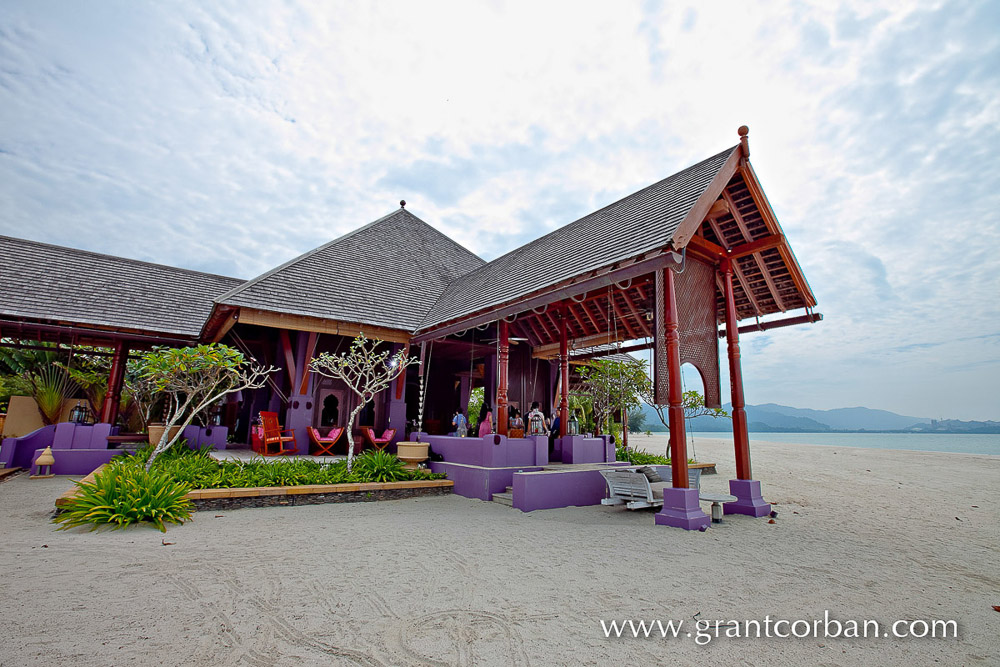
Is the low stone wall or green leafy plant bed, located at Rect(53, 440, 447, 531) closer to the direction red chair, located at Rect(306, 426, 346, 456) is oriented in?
the low stone wall

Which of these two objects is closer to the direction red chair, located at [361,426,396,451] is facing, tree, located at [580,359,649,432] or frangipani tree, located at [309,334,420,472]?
the frangipani tree

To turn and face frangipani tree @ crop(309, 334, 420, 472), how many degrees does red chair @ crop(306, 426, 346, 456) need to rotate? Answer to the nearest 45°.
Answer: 0° — it already faces it

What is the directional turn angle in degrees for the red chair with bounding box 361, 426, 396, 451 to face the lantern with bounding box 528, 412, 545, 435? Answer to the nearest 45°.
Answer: approximately 45° to its left

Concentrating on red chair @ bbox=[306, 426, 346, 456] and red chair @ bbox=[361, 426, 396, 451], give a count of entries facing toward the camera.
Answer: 2

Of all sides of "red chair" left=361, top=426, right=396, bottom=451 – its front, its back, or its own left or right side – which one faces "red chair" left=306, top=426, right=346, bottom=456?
right

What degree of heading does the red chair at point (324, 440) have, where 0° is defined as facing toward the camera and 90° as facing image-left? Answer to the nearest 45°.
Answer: approximately 0°

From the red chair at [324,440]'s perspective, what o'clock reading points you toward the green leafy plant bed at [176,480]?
The green leafy plant bed is roughly at 1 o'clock from the red chair.

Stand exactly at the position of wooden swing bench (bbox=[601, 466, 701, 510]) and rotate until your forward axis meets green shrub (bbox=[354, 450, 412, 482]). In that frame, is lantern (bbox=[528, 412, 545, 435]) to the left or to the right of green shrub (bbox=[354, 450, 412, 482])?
right

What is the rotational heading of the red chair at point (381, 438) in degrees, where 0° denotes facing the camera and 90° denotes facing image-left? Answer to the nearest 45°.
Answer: approximately 0°
